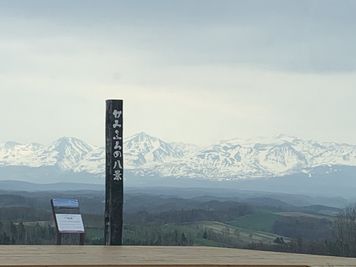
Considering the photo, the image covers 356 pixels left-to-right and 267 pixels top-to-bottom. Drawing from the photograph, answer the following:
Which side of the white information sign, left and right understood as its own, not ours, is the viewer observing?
front

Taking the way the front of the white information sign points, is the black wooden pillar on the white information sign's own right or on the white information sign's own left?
on the white information sign's own left
